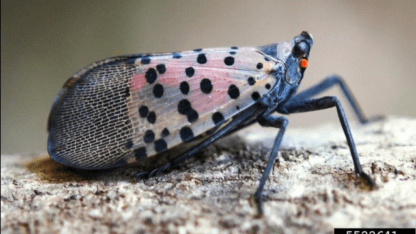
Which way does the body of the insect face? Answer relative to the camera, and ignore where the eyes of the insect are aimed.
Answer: to the viewer's right
